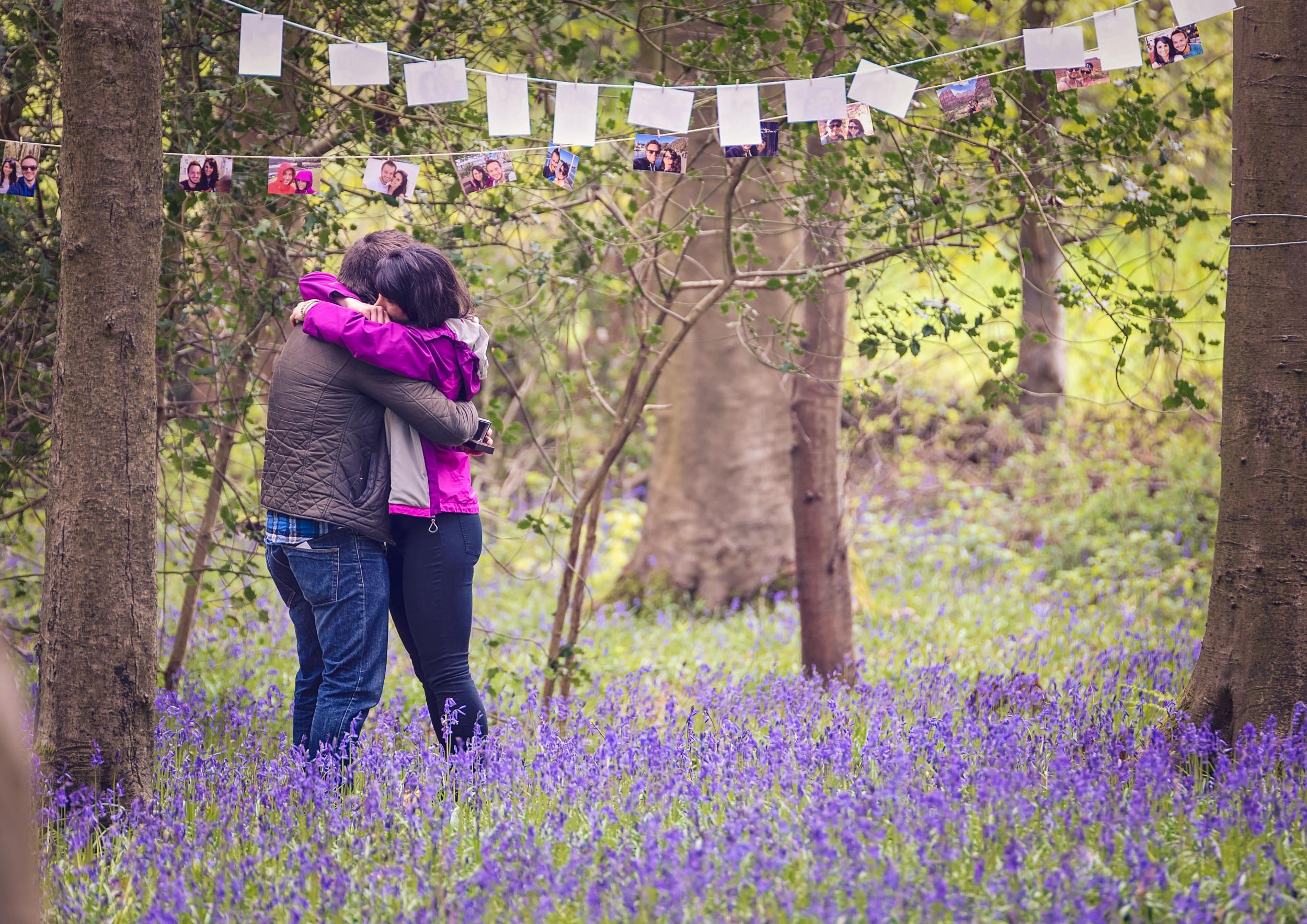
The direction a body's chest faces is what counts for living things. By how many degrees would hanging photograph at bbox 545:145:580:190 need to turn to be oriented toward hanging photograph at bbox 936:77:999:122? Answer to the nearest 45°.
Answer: approximately 90° to its left

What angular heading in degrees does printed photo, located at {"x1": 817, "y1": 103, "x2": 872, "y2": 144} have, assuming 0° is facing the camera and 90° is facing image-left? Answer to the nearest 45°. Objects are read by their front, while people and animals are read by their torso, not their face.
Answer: approximately 0°

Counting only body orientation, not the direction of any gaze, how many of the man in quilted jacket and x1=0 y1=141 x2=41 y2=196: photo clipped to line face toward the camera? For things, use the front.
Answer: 1

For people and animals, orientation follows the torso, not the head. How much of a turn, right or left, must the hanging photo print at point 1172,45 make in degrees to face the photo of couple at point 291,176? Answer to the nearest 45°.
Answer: approximately 90° to its right

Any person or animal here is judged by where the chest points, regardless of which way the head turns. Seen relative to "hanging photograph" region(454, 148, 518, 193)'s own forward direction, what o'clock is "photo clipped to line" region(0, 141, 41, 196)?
The photo clipped to line is roughly at 3 o'clock from the hanging photograph.

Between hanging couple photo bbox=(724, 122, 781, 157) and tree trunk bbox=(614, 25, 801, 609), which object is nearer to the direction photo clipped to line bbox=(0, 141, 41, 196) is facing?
the hanging couple photo
